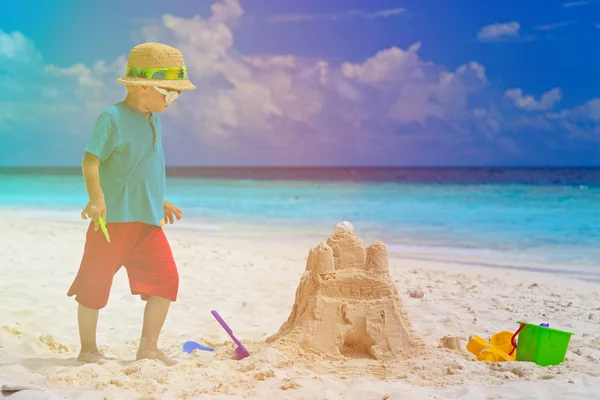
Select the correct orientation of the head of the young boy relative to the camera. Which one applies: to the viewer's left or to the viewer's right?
to the viewer's right

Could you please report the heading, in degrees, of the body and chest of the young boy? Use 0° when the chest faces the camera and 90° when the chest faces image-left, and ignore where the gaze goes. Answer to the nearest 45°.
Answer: approximately 315°

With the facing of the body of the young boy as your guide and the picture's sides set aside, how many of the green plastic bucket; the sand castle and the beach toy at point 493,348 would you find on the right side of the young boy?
0

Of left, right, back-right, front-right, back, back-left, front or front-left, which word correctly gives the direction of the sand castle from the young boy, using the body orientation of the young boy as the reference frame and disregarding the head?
front-left

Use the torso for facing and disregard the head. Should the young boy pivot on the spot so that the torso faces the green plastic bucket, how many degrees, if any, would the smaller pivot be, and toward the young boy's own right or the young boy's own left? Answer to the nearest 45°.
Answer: approximately 45° to the young boy's own left

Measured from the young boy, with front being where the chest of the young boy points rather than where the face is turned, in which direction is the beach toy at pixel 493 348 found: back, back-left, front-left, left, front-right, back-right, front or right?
front-left
